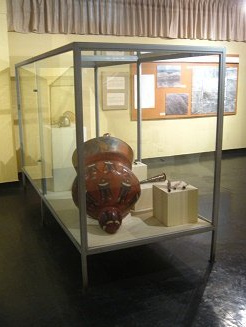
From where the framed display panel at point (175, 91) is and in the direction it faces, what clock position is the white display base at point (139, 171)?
The white display base is roughly at 12 o'clock from the framed display panel.

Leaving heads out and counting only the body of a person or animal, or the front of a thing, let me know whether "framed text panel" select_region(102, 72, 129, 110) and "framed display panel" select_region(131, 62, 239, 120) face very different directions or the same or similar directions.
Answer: same or similar directions

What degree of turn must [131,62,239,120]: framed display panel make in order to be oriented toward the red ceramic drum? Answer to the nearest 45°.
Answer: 0° — it already faces it

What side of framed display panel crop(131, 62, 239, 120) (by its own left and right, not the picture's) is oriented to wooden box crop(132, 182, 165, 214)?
front

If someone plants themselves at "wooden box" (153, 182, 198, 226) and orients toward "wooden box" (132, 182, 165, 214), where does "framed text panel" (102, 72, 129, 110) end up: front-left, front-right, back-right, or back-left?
front-right

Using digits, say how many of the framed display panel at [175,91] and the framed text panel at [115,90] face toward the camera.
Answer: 2

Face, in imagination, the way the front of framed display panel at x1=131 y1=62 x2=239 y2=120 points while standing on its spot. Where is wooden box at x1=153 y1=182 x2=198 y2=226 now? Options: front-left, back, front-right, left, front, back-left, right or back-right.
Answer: front

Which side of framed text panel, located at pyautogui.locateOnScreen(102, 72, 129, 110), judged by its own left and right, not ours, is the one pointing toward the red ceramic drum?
front

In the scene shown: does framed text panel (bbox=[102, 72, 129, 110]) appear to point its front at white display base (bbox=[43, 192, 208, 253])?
yes

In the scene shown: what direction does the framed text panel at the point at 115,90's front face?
toward the camera

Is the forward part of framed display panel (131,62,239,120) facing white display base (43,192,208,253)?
yes

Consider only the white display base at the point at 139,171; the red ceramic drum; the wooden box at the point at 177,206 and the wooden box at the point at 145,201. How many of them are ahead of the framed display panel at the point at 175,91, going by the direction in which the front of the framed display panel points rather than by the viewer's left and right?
4

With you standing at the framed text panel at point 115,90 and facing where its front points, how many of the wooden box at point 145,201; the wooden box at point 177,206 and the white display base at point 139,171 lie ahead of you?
3

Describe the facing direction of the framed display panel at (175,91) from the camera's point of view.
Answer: facing the viewer

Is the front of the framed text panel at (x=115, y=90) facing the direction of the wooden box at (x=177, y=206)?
yes
